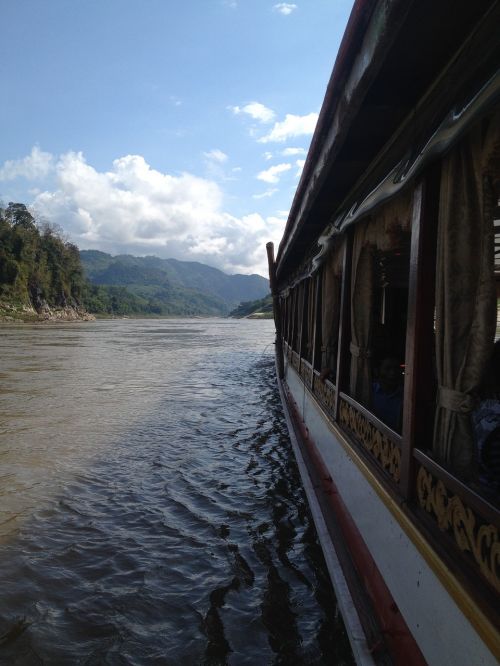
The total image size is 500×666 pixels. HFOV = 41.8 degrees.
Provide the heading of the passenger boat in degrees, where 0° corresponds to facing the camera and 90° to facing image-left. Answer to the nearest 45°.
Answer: approximately 180°
